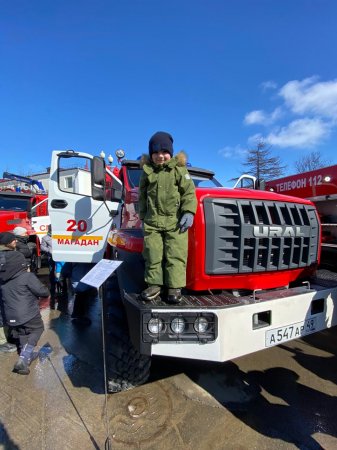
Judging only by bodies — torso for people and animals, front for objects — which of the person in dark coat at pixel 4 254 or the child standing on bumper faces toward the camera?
the child standing on bumper

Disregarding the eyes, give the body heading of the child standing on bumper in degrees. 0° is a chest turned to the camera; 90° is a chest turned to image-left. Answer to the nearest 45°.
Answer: approximately 0°

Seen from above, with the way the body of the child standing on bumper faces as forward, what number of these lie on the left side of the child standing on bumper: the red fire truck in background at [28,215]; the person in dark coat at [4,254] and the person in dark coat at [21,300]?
0

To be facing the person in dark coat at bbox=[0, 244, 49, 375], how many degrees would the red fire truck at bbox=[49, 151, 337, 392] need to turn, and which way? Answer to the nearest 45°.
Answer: approximately 135° to its right

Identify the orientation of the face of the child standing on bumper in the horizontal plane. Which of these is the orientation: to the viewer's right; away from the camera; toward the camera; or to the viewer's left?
toward the camera

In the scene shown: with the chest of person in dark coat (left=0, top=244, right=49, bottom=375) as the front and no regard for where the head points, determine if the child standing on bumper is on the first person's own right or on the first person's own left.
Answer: on the first person's own right

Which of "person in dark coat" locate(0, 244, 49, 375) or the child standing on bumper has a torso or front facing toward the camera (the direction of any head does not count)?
the child standing on bumper

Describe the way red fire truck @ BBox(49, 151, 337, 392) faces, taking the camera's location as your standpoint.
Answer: facing the viewer and to the right of the viewer

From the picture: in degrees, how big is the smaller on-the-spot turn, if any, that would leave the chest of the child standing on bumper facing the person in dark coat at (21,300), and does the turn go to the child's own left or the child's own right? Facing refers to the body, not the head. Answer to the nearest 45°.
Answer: approximately 135° to the child's own right

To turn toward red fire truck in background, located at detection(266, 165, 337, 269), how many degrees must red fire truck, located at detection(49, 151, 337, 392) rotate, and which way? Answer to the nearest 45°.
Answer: approximately 90° to its left
